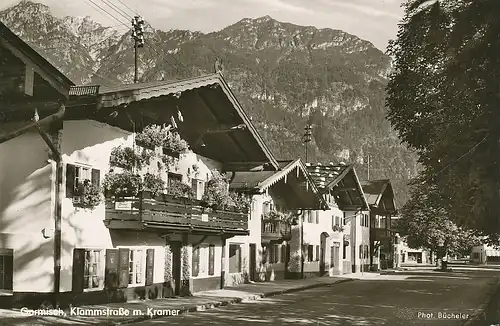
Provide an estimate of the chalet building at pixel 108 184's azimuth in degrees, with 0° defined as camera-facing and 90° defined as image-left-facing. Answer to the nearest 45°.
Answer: approximately 315°

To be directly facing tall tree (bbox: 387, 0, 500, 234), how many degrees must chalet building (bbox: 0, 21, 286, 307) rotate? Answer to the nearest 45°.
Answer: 0° — it already faces it

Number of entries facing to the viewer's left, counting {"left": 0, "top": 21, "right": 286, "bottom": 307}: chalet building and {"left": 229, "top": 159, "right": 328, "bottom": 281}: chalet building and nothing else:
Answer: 0

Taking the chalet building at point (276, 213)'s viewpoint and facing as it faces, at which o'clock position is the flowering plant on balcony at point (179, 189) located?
The flowering plant on balcony is roughly at 2 o'clock from the chalet building.

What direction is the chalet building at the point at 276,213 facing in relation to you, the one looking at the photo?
facing the viewer and to the right of the viewer

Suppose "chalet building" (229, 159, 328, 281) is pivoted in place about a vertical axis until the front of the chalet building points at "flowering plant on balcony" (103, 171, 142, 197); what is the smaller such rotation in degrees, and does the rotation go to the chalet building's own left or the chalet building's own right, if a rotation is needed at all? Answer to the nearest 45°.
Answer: approximately 45° to the chalet building's own right
